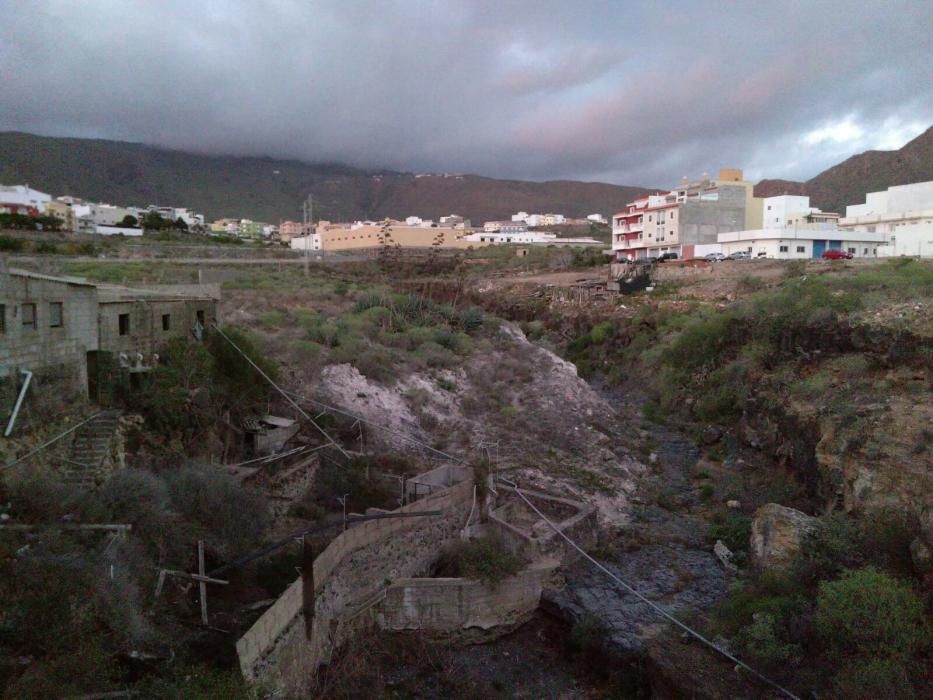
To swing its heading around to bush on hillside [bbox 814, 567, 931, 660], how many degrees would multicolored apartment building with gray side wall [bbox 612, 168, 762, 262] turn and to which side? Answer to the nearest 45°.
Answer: approximately 45° to its left

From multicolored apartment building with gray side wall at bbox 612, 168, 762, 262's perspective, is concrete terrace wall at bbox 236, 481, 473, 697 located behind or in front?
in front

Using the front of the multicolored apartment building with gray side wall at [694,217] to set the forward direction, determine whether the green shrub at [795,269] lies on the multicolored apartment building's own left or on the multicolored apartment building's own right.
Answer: on the multicolored apartment building's own left

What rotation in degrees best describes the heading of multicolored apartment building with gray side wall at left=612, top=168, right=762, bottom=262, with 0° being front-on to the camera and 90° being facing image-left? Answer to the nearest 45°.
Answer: approximately 45°

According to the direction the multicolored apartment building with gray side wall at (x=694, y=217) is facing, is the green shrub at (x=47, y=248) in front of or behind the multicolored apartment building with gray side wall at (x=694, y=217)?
in front

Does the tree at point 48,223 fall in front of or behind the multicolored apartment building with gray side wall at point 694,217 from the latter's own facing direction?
in front

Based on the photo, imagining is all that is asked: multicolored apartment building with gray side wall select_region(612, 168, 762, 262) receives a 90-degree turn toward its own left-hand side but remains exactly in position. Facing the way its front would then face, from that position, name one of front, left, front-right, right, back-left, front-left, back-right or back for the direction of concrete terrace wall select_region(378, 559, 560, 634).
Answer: front-right

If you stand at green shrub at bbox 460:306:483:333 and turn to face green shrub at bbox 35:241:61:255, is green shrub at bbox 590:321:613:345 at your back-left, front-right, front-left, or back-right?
back-right

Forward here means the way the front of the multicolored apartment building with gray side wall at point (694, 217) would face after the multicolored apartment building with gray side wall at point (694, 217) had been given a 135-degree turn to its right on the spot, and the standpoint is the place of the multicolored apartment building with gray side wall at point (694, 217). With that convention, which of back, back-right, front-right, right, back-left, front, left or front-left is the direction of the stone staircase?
back

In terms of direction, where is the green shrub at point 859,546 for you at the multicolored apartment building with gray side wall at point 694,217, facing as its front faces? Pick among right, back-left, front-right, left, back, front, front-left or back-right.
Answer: front-left

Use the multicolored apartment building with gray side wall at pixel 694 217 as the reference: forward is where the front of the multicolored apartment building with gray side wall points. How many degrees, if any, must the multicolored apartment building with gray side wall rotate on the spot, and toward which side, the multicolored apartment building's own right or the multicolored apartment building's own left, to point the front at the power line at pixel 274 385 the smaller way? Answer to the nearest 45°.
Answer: approximately 45° to the multicolored apartment building's own left

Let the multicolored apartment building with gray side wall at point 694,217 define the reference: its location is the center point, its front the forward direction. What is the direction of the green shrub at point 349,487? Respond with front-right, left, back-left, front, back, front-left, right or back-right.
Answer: front-left
